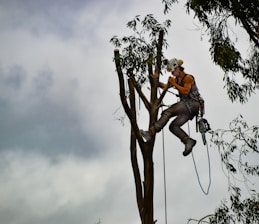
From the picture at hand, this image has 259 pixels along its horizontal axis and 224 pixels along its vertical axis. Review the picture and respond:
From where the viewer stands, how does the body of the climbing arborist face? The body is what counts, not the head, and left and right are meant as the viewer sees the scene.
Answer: facing to the left of the viewer
